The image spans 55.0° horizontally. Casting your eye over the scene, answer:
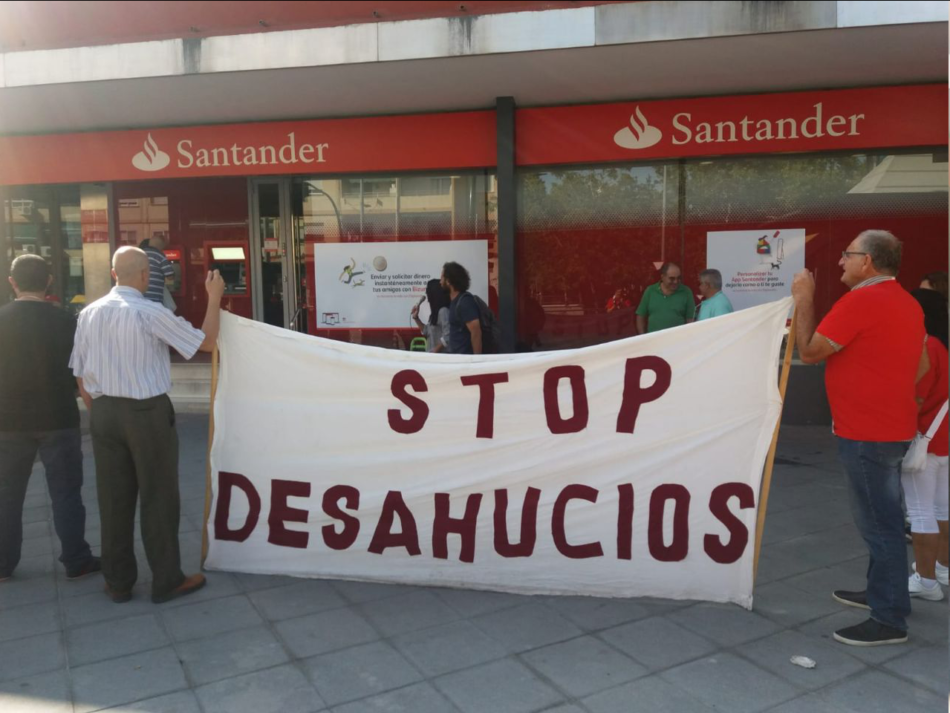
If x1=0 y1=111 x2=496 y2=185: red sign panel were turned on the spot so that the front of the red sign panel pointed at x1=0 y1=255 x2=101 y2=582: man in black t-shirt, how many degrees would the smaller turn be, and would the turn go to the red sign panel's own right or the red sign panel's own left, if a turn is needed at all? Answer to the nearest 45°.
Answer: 0° — it already faces them

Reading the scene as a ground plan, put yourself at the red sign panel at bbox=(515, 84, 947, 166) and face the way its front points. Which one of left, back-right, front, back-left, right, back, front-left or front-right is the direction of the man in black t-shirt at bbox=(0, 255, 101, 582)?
front-right

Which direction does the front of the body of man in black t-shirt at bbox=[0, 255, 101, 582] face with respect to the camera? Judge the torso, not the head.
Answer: away from the camera

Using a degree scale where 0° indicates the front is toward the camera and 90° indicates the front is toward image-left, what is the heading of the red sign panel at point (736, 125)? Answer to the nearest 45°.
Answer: approximately 0°

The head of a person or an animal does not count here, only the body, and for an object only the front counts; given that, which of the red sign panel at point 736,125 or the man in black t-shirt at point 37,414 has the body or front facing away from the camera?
the man in black t-shirt

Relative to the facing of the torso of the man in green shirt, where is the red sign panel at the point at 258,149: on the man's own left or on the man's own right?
on the man's own right

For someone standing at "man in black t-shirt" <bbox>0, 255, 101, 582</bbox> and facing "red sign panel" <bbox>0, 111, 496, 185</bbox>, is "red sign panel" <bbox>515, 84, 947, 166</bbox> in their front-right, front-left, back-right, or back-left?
front-right

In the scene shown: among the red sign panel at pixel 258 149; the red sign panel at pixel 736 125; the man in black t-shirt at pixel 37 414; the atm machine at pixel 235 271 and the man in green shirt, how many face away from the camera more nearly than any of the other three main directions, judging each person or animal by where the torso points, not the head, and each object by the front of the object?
1

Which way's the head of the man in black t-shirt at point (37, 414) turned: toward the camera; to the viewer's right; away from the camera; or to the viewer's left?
away from the camera

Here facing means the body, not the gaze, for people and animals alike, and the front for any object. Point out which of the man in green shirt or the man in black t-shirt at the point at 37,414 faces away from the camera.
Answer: the man in black t-shirt

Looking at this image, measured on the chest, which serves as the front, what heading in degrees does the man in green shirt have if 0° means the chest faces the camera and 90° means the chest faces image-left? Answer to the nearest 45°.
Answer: approximately 0°

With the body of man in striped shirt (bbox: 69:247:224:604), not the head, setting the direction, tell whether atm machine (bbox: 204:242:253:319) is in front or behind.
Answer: in front

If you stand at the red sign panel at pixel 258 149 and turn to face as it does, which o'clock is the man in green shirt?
The man in green shirt is roughly at 10 o'clock from the red sign panel.

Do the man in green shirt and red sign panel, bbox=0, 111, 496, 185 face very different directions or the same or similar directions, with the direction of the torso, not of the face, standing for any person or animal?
same or similar directions

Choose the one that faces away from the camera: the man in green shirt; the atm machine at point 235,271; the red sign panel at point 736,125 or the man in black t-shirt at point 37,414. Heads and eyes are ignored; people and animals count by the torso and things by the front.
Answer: the man in black t-shirt

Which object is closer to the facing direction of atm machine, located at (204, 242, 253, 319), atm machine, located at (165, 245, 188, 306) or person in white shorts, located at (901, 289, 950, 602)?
the person in white shorts

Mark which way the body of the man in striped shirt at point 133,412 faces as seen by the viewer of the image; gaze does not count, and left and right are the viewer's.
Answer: facing away from the viewer and to the right of the viewer

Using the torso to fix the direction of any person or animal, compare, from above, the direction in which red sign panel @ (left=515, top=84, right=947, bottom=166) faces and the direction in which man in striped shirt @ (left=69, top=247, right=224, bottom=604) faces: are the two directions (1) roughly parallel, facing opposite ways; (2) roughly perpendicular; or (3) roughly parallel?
roughly parallel, facing opposite ways
